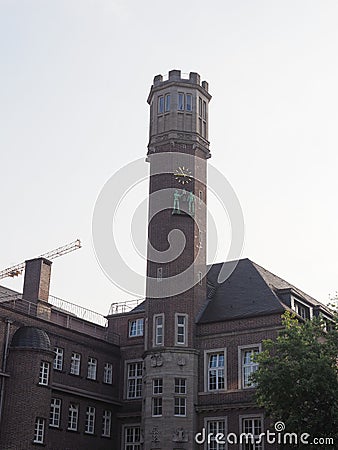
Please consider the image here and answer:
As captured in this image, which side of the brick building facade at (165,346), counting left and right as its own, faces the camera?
front

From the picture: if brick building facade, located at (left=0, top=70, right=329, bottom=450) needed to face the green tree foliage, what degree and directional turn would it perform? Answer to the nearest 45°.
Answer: approximately 45° to its left
